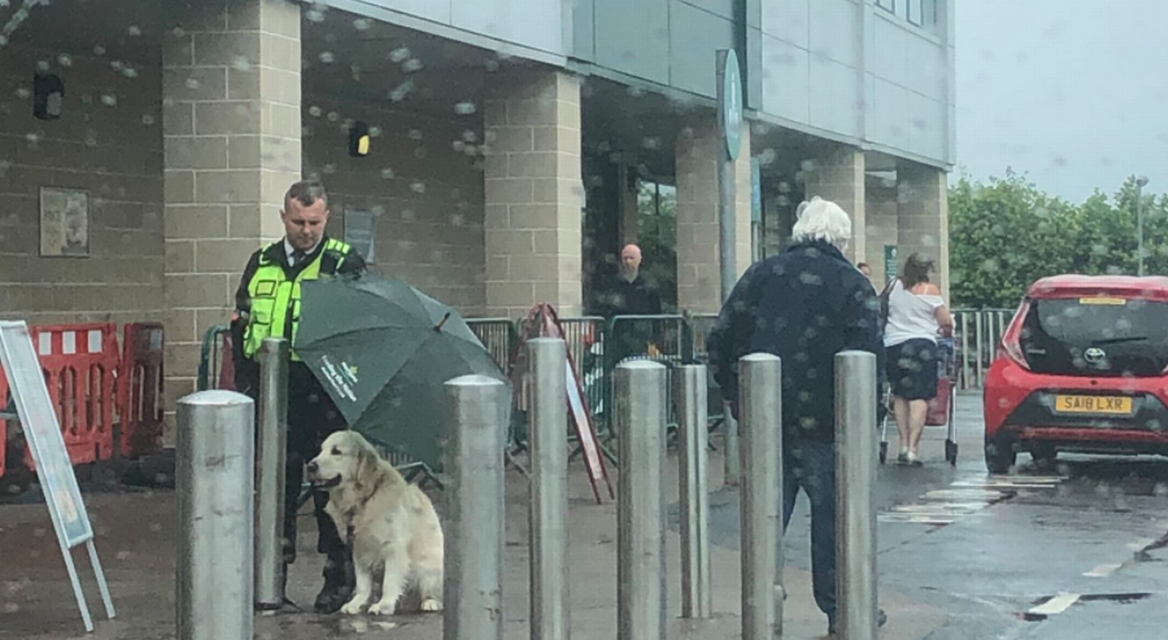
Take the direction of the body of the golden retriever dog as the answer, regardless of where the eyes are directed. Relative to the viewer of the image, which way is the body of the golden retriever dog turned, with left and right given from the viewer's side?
facing the viewer and to the left of the viewer

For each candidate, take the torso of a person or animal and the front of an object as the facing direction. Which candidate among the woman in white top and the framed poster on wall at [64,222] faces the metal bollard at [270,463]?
the framed poster on wall

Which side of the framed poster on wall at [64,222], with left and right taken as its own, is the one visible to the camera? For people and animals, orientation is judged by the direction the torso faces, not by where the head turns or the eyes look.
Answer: front

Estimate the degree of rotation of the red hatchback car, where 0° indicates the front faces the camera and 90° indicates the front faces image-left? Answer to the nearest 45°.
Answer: approximately 180°

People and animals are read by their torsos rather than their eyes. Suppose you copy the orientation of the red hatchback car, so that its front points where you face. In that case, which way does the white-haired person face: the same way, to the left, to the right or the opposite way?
the same way

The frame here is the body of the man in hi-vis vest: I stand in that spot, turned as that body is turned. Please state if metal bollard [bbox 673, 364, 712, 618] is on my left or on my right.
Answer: on my left

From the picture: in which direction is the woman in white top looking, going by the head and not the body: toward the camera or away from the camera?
away from the camera

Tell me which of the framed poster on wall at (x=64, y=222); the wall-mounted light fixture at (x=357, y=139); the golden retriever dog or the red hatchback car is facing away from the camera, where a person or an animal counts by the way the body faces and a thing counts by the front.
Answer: the red hatchback car

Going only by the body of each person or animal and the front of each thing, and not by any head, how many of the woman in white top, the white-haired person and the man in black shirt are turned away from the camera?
2

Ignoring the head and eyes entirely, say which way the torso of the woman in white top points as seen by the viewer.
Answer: away from the camera

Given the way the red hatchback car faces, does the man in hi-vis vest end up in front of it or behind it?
behind

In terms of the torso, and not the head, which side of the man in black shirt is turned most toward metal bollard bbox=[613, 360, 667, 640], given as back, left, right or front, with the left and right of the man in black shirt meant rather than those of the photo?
front
